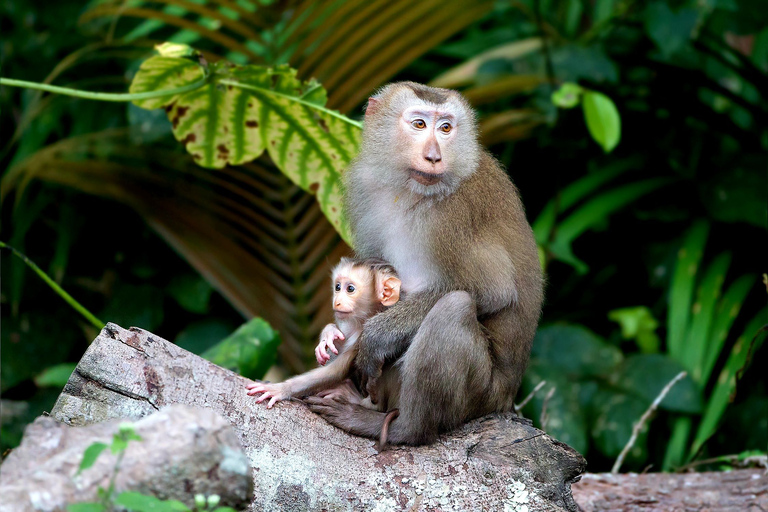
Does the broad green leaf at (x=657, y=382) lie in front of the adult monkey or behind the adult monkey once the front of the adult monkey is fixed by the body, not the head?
behind

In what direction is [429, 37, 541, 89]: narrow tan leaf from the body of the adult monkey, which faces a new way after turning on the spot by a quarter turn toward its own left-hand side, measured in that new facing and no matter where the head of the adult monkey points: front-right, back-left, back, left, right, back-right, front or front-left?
back-left

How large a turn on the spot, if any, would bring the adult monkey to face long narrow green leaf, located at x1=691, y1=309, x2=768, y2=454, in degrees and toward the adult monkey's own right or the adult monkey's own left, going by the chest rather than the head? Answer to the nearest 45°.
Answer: approximately 180°

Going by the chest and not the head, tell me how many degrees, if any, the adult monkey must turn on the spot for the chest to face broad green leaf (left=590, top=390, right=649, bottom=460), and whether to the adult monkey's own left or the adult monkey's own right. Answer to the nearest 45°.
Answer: approximately 180°

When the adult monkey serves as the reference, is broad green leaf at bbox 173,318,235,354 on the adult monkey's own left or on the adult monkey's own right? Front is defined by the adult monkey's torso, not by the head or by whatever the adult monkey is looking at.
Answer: on the adult monkey's own right

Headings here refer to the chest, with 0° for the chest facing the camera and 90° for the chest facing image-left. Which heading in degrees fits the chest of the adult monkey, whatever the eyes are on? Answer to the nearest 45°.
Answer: approximately 45°

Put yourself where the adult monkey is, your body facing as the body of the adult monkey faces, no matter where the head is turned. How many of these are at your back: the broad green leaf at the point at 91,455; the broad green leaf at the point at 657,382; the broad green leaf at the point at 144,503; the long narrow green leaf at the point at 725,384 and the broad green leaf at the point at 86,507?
2

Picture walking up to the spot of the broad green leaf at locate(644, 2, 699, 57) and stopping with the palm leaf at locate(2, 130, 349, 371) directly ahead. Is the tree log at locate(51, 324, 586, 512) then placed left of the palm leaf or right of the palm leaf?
left
